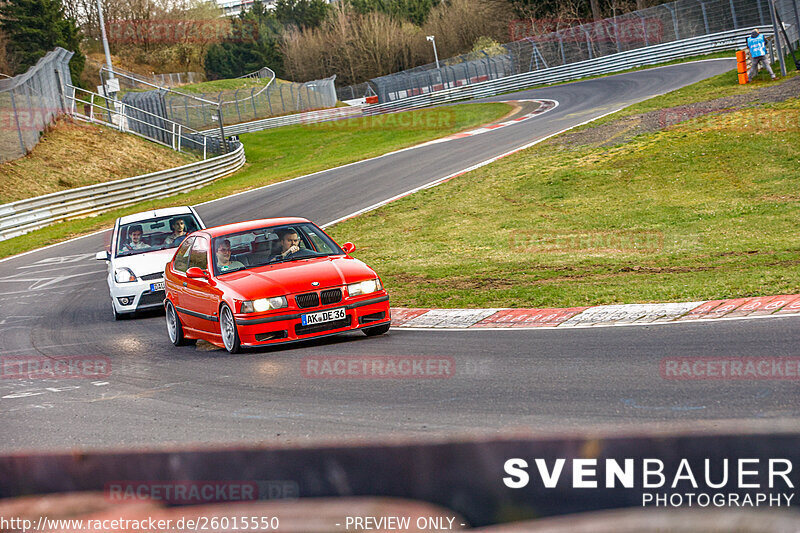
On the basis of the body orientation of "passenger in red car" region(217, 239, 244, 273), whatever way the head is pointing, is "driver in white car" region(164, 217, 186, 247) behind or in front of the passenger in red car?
behind

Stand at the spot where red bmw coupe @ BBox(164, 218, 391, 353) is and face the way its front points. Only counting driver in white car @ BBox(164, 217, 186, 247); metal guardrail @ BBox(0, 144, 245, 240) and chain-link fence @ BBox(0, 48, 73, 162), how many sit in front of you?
0

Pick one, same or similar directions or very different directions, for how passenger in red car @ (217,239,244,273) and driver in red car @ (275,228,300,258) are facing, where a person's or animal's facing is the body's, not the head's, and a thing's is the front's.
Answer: same or similar directions

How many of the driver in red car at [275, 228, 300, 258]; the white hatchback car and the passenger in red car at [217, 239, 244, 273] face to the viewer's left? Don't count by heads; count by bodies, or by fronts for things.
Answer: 0

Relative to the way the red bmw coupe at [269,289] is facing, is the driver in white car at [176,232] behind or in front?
behind

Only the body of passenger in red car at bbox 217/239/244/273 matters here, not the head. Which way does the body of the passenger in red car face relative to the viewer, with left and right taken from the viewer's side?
facing the viewer and to the right of the viewer

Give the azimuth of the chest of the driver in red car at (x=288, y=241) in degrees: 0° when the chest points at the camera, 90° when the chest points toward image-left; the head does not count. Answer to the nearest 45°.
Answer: approximately 315°

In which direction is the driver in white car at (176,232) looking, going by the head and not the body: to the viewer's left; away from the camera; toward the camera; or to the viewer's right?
toward the camera

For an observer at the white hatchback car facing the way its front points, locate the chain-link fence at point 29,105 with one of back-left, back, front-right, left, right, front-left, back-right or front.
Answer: back

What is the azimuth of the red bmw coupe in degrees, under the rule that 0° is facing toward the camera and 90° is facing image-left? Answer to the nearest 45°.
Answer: approximately 315°

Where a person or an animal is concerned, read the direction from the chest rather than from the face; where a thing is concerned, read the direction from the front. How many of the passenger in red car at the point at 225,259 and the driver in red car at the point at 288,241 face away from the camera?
0

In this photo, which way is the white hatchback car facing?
toward the camera
